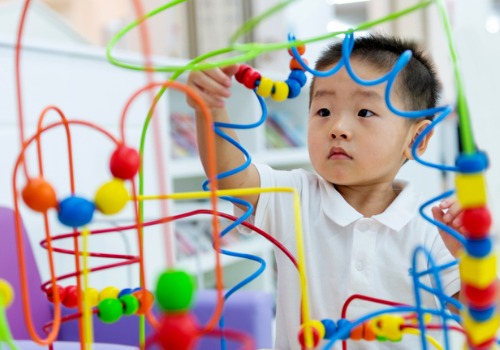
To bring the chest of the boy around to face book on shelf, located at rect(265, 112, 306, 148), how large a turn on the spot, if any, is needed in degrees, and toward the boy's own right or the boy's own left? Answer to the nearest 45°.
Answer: approximately 180°

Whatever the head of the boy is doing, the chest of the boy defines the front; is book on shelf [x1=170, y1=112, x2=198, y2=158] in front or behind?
behind

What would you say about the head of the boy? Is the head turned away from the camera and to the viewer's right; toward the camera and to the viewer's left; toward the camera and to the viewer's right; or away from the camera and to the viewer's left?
toward the camera and to the viewer's left

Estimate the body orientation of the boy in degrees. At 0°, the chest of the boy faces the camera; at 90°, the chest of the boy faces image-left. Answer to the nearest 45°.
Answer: approximately 0°
